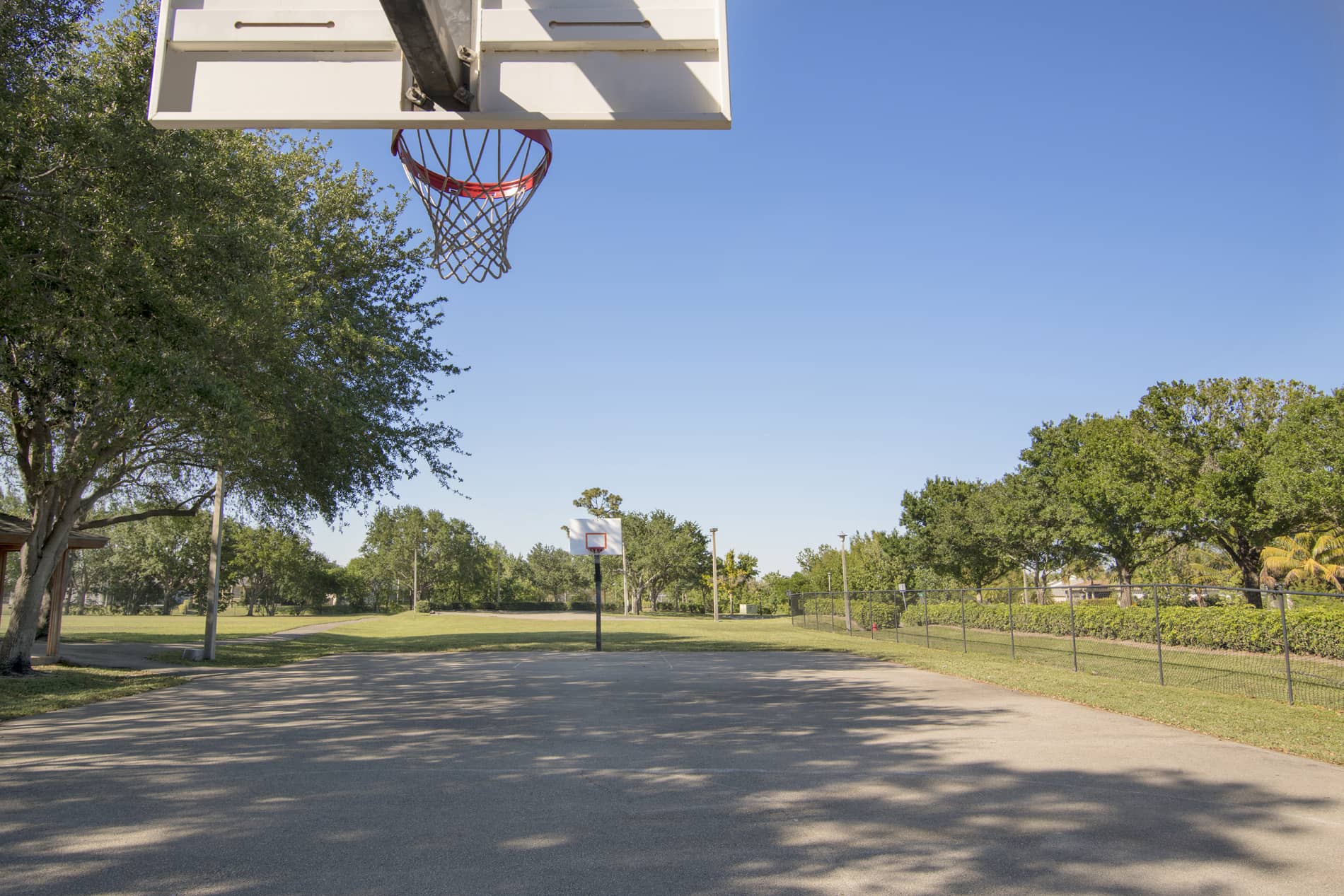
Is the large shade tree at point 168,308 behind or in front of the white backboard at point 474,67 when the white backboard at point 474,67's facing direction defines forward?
in front

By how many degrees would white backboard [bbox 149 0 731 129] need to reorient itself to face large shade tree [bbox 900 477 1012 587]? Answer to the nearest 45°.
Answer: approximately 45° to its right

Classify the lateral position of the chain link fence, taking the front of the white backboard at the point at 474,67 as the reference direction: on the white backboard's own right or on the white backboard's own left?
on the white backboard's own right

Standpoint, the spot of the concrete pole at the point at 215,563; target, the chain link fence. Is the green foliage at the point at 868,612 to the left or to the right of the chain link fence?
left

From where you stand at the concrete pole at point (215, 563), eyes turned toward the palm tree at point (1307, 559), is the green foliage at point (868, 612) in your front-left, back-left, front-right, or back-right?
front-left

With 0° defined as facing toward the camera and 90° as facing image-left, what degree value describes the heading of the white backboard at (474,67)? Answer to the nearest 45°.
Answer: approximately 180°

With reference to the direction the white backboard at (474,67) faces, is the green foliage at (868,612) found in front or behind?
in front

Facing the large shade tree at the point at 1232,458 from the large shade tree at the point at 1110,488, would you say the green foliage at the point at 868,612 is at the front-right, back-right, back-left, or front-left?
back-right

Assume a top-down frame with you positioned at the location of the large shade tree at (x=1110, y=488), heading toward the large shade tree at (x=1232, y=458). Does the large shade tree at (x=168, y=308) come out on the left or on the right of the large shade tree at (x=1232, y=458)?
right

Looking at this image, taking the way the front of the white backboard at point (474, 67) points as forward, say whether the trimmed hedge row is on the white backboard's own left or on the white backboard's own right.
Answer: on the white backboard's own right

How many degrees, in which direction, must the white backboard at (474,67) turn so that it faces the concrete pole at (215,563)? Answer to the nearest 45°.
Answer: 0° — it already faces it

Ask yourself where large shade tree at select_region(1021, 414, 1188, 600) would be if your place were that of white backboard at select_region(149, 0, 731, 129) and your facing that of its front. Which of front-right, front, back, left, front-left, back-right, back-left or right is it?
front-right
